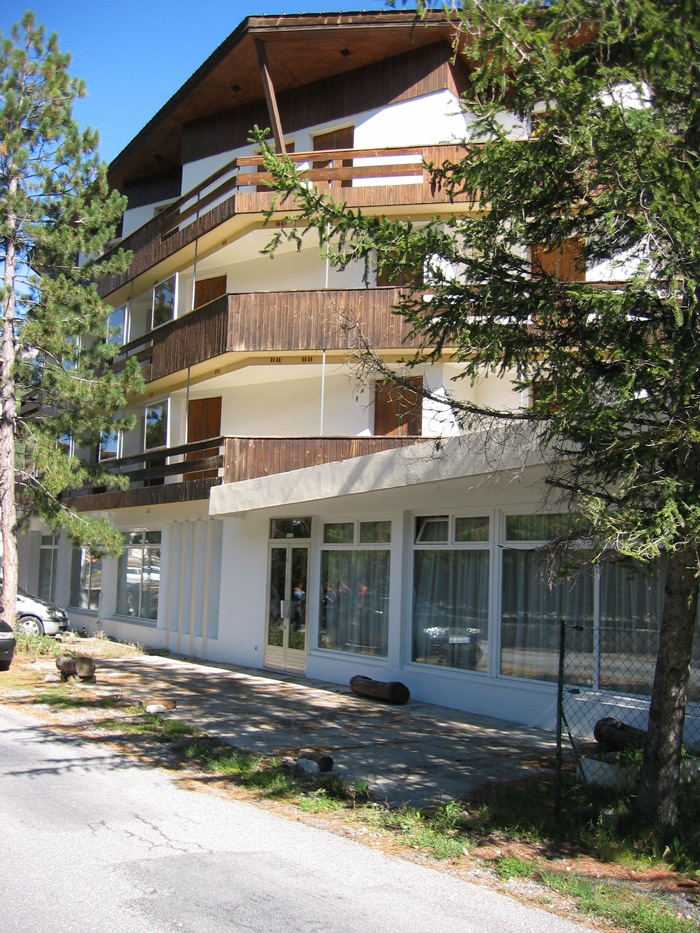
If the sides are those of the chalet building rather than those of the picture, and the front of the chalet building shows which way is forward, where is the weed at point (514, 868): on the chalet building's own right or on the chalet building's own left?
on the chalet building's own left

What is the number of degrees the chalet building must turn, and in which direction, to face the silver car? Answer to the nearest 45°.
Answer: approximately 90° to its right

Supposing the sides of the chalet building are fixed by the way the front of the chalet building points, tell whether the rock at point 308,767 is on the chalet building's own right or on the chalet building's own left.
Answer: on the chalet building's own left

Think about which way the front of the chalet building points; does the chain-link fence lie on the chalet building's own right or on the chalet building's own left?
on the chalet building's own left

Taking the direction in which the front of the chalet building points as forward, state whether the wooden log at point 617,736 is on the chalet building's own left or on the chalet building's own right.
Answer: on the chalet building's own left

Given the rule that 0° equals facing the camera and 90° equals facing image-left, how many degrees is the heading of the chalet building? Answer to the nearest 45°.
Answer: approximately 45°

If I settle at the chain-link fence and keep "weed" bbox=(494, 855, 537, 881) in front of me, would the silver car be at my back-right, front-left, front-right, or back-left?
back-right
